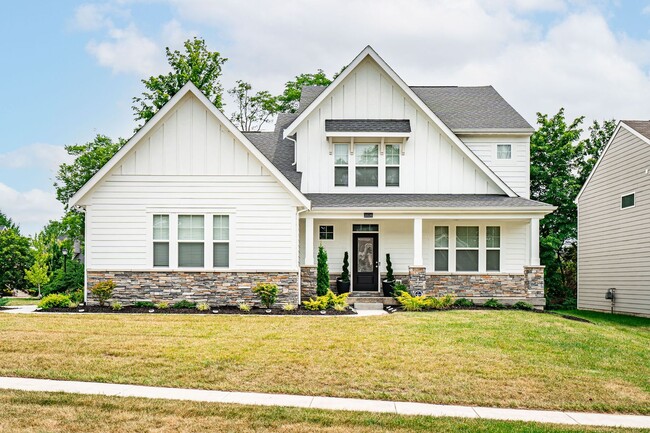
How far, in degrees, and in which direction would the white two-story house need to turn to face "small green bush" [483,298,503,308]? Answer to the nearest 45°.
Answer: approximately 90° to its left

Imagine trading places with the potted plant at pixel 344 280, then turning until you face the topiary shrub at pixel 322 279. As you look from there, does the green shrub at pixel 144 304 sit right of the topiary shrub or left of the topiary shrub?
right

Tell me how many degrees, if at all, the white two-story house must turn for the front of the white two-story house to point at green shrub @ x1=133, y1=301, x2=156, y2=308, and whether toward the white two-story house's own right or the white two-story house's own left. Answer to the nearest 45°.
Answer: approximately 45° to the white two-story house's own right

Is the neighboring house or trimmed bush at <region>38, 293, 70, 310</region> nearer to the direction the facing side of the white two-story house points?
the trimmed bush

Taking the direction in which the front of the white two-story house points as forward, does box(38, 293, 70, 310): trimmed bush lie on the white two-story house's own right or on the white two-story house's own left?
on the white two-story house's own right

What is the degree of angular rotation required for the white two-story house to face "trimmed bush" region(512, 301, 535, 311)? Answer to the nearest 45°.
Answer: approximately 90° to its left

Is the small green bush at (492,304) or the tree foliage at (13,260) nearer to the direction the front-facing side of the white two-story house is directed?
the small green bush

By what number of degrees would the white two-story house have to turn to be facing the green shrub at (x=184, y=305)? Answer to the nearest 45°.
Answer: approximately 45° to its right

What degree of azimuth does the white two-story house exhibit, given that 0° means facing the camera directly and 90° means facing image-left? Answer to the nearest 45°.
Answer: approximately 0°

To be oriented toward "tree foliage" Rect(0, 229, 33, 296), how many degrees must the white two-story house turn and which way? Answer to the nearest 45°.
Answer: approximately 135° to its right

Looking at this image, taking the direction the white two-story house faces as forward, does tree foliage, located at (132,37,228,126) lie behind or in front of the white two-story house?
behind

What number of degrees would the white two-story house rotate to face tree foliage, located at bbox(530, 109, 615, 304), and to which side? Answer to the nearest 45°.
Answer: approximately 135° to its left
